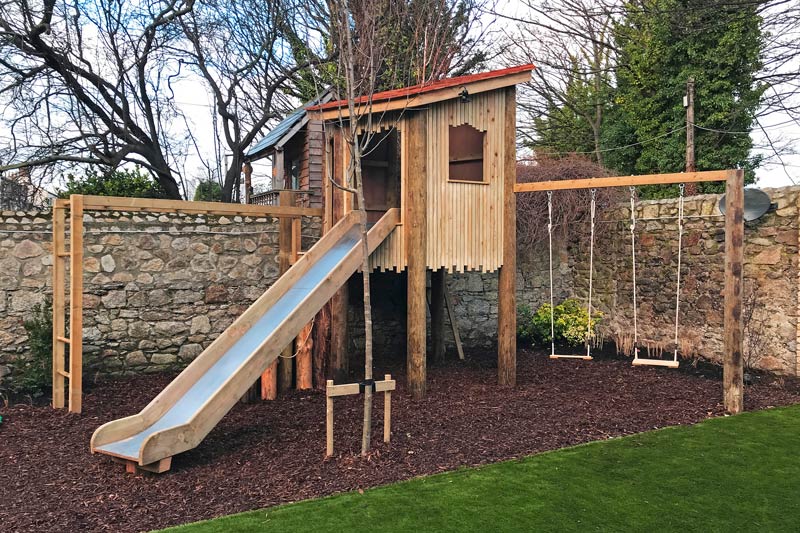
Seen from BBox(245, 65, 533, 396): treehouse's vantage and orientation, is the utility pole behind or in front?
behind

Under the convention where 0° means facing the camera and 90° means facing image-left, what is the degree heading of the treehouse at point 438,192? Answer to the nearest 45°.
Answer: approximately 45°

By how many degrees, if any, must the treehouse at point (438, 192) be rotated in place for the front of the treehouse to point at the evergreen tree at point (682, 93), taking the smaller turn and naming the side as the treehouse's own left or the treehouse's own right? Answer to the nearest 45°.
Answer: approximately 180°

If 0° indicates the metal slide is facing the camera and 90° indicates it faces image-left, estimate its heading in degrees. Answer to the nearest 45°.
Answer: approximately 45°

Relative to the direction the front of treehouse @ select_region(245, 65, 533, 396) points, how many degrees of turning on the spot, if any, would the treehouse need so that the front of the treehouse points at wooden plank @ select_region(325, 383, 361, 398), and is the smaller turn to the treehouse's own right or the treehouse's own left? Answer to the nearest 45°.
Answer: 0° — it already faces it

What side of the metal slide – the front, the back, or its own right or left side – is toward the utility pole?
back

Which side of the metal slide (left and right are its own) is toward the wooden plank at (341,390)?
left

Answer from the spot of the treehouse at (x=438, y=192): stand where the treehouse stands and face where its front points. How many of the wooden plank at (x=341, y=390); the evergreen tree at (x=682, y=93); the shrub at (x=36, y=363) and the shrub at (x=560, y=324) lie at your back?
2
